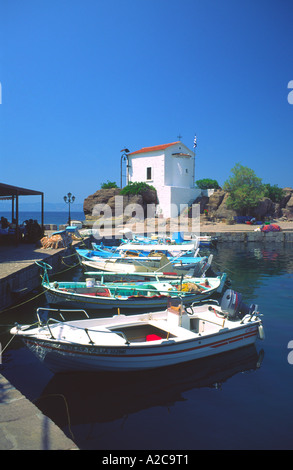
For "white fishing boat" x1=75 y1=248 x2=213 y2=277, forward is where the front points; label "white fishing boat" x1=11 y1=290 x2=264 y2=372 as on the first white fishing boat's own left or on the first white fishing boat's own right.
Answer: on the first white fishing boat's own left

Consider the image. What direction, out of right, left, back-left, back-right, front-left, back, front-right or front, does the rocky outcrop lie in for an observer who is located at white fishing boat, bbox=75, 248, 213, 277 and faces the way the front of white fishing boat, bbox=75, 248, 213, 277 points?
right

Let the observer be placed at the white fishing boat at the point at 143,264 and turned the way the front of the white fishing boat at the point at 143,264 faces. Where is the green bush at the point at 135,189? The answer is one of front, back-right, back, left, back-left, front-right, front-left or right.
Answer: right

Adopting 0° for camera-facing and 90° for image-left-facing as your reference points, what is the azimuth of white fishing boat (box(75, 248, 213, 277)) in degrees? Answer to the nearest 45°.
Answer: approximately 90°
